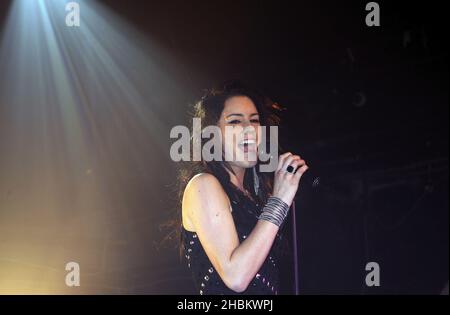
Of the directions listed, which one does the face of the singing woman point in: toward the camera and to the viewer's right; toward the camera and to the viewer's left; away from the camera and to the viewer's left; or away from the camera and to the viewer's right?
toward the camera and to the viewer's right

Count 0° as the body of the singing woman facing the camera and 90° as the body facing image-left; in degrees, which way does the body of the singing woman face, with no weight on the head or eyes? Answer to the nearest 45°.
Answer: approximately 315°
